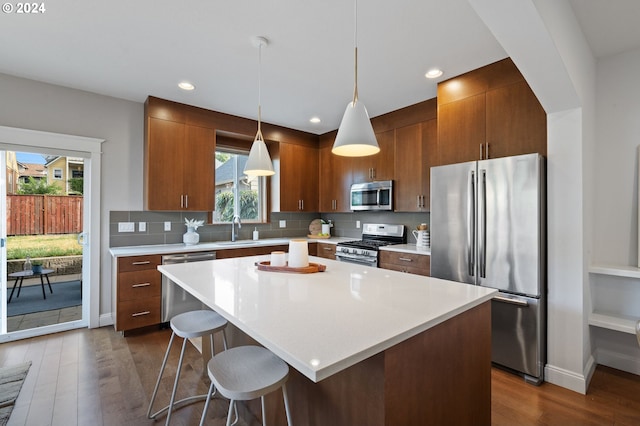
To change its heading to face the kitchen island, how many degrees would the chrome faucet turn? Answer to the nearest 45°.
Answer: approximately 45° to its right

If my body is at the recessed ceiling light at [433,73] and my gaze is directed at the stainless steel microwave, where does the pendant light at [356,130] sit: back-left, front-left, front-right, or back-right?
back-left

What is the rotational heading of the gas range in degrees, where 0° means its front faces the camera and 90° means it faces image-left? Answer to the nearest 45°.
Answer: approximately 45°

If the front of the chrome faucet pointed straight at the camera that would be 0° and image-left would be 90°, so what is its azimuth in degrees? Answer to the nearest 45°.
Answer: approximately 315°

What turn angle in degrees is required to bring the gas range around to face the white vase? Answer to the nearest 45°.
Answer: approximately 45° to its right

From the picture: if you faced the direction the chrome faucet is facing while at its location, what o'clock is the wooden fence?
The wooden fence is roughly at 4 o'clock from the chrome faucet.

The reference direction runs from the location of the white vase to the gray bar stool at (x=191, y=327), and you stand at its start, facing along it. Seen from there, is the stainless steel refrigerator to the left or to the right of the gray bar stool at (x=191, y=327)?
left

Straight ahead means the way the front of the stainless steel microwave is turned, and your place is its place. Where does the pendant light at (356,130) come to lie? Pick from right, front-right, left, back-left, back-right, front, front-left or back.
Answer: front-left
